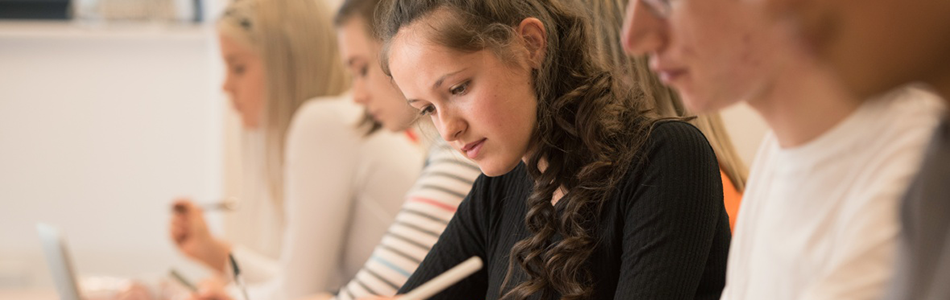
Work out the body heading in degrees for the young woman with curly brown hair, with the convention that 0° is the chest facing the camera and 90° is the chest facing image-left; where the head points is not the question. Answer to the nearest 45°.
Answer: approximately 45°

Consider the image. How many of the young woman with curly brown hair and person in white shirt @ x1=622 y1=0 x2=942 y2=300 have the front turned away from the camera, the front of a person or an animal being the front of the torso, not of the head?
0

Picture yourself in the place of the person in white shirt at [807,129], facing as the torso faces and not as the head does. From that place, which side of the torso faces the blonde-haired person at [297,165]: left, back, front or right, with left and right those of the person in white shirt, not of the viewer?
right

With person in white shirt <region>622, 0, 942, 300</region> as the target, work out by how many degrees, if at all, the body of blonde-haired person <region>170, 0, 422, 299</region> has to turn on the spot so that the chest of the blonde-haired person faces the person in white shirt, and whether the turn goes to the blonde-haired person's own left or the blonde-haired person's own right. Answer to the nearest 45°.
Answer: approximately 90° to the blonde-haired person's own left

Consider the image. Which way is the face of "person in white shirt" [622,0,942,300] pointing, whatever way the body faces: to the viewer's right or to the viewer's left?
to the viewer's left

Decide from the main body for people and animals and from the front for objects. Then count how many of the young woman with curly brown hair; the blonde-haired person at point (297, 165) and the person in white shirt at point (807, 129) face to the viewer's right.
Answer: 0

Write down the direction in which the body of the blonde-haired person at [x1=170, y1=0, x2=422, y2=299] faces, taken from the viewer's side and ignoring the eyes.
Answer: to the viewer's left

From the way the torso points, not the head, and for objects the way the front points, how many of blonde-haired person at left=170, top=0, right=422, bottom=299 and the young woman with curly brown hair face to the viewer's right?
0

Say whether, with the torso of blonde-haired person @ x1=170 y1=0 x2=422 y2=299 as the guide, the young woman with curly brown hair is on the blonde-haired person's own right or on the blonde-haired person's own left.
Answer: on the blonde-haired person's own left
